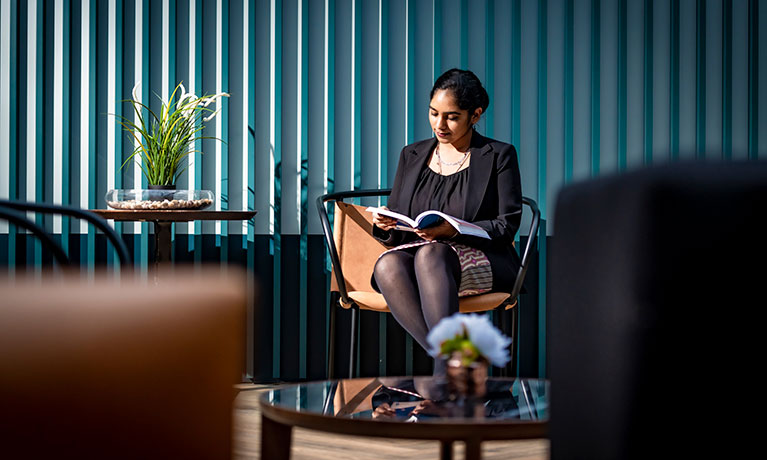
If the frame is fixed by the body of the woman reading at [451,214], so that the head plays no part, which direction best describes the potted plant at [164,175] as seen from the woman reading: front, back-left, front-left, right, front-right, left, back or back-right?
front-right

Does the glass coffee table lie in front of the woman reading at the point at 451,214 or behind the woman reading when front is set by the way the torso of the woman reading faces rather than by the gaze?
in front

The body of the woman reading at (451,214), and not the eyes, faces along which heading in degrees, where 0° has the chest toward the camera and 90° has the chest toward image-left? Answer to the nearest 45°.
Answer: approximately 45°

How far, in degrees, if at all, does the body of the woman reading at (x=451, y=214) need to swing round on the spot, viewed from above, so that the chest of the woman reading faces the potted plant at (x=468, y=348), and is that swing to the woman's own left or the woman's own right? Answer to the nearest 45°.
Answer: approximately 45° to the woman's own left

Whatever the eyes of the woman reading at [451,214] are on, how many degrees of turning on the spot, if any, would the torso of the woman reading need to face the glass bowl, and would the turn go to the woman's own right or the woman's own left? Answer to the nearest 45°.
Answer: approximately 45° to the woman's own right

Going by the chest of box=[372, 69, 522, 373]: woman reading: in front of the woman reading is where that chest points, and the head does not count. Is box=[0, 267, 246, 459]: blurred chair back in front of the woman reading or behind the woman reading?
in front
